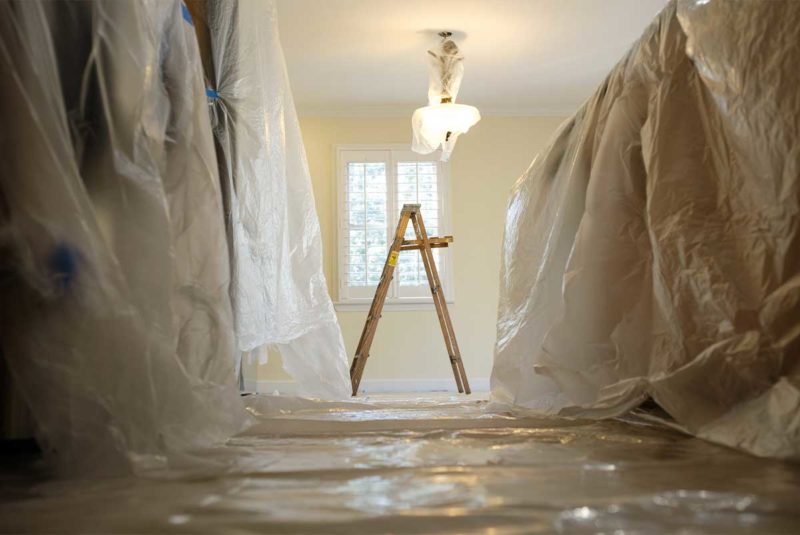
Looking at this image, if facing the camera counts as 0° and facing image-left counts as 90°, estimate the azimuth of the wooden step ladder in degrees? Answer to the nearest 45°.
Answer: approximately 90°

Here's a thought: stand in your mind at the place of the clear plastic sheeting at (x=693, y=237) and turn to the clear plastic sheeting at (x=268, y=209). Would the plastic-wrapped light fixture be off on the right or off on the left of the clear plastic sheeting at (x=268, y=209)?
right

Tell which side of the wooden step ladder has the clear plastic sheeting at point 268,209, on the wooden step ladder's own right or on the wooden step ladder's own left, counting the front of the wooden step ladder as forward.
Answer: on the wooden step ladder's own left

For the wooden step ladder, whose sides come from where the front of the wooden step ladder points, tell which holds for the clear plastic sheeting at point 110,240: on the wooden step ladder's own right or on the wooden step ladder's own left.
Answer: on the wooden step ladder's own left

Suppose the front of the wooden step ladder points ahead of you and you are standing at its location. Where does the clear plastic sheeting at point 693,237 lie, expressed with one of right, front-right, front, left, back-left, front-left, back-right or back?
left
